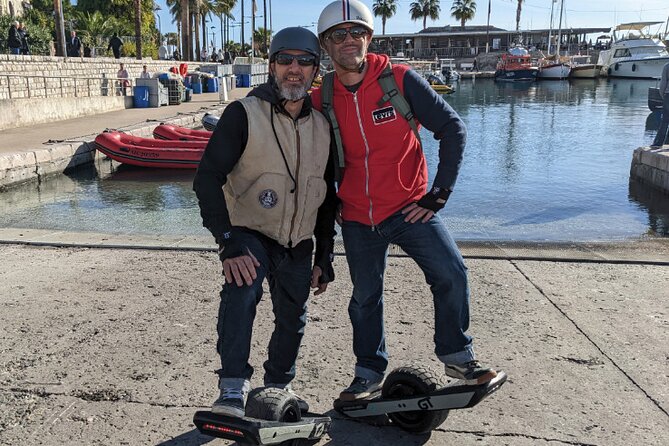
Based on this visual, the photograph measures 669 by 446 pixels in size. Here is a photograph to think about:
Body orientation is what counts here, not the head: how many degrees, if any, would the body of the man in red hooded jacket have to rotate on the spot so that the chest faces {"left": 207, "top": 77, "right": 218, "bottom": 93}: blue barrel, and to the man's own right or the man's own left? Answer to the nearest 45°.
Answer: approximately 180°

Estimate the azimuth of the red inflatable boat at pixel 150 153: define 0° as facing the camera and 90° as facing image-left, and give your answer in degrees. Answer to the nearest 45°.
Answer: approximately 90°

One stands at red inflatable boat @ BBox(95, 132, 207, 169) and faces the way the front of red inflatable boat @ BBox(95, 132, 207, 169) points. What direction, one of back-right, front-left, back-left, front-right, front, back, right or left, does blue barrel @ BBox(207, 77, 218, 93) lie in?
right

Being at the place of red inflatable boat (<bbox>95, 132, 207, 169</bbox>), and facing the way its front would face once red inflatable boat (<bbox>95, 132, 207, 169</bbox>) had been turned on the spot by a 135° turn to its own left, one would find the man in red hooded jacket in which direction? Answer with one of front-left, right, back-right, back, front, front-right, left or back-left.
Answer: front-right

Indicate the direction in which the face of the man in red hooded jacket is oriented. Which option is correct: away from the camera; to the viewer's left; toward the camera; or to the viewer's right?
toward the camera

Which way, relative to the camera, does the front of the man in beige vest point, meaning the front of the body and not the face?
toward the camera

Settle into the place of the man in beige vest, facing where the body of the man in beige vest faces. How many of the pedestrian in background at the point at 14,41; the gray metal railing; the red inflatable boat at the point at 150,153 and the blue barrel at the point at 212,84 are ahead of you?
0

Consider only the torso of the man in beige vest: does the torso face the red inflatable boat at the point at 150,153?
no

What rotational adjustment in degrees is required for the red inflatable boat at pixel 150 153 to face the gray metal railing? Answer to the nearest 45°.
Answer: approximately 90° to its right

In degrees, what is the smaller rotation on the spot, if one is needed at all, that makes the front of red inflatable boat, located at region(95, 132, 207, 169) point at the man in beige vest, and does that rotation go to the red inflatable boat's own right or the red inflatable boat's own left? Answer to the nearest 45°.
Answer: approximately 90° to the red inflatable boat's own left

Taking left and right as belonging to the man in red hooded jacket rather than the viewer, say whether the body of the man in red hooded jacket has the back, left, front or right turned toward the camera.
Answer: front

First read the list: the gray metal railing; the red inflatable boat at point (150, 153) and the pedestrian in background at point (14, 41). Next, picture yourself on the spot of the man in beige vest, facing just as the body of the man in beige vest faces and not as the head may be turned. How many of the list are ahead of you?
0

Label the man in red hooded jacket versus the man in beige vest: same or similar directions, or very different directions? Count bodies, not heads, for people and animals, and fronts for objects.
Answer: same or similar directions

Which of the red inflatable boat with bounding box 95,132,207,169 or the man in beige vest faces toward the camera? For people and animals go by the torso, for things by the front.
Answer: the man in beige vest

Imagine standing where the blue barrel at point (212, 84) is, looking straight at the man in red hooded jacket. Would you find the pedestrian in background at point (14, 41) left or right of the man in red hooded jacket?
right

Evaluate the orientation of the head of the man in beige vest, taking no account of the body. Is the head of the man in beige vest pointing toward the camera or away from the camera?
toward the camera
